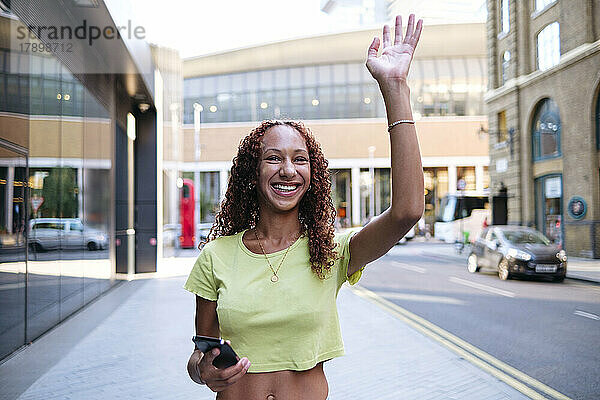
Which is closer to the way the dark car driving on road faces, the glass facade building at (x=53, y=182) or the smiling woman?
the smiling woman

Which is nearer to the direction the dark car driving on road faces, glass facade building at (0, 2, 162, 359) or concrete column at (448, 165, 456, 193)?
the glass facade building

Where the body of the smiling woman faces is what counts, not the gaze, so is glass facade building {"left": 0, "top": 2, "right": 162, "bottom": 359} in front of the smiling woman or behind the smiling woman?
behind

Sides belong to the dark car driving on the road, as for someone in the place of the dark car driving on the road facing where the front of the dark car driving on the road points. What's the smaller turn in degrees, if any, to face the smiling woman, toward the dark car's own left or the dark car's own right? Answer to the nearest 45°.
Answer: approximately 45° to the dark car's own right

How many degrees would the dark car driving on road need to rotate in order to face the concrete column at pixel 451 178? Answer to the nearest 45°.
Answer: approximately 135° to its left

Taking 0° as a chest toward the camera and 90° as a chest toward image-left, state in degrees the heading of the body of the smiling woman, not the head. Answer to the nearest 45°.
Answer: approximately 0°

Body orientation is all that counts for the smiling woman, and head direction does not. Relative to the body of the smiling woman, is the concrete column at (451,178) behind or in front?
behind

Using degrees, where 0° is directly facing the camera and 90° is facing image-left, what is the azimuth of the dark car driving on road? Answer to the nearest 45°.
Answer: approximately 315°

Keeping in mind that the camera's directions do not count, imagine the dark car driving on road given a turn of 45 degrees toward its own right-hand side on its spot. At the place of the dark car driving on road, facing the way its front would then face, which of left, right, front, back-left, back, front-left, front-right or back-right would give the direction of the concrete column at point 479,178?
back
